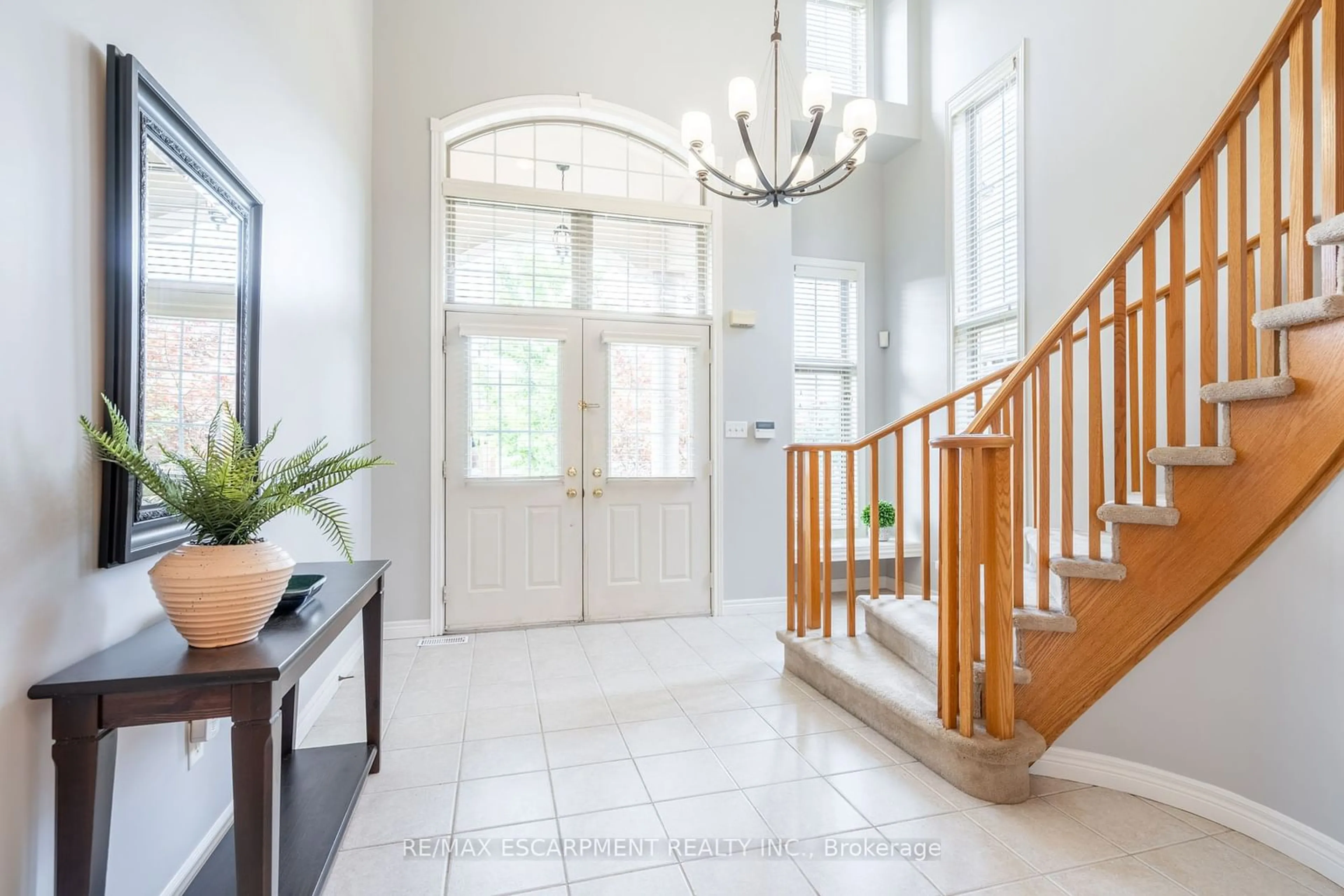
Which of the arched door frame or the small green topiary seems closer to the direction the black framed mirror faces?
the small green topiary

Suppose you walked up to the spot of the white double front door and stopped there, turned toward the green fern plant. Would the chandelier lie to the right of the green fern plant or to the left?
left

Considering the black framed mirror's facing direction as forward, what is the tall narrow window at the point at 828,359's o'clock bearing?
The tall narrow window is roughly at 10 o'clock from the black framed mirror.

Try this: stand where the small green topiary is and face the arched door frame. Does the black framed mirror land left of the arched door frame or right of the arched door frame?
left

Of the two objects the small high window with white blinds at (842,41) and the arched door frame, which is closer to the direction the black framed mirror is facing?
the small high window with white blinds

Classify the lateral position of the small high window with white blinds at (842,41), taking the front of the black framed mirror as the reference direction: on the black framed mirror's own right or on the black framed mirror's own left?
on the black framed mirror's own left

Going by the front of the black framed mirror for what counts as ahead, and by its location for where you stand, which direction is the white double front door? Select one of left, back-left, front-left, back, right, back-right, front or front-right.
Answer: left

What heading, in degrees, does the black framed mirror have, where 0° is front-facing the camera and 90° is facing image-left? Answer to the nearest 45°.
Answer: approximately 315°

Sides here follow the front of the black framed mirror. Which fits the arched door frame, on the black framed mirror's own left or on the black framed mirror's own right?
on the black framed mirror's own left

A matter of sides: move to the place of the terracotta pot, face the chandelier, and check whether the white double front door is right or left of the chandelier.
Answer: left
